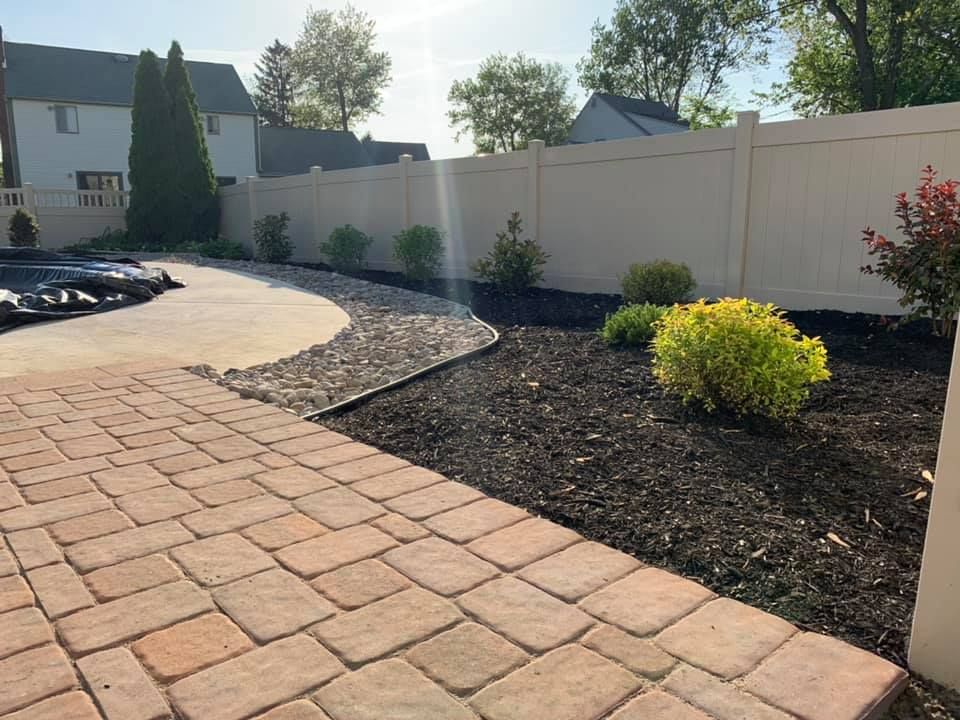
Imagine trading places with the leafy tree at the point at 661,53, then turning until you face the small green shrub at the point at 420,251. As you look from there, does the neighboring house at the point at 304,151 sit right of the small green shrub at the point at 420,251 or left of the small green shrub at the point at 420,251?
right

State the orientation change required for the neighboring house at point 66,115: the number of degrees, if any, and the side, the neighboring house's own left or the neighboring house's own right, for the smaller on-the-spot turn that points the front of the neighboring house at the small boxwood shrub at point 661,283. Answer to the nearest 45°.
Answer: approximately 180°

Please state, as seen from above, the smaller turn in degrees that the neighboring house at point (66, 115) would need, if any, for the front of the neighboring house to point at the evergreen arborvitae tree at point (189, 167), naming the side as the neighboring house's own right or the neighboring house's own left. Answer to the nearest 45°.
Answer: approximately 180°

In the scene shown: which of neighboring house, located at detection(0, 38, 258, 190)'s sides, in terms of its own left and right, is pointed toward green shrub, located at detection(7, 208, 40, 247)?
back

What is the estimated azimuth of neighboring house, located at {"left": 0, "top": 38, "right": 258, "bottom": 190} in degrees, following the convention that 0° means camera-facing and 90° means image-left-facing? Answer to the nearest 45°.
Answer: approximately 180°

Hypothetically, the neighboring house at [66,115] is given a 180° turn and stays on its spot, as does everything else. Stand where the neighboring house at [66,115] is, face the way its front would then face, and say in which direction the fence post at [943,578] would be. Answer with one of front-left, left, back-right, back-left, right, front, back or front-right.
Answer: front
